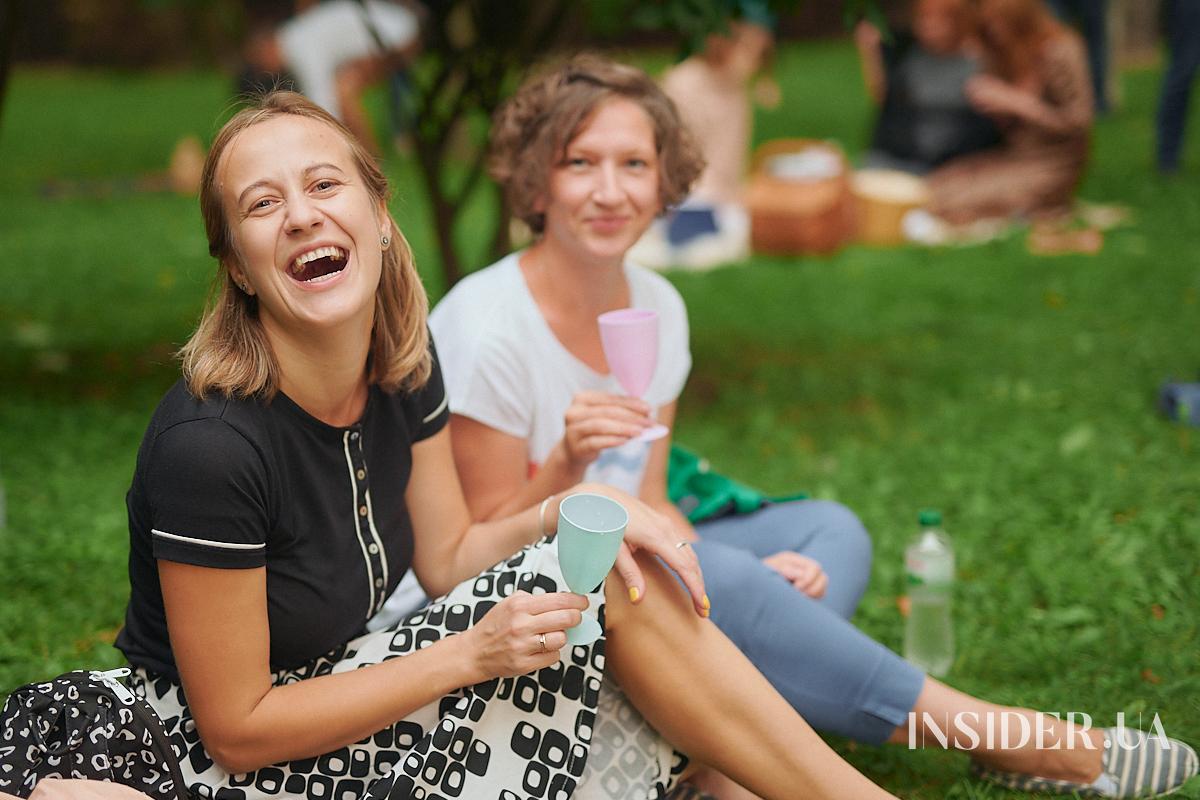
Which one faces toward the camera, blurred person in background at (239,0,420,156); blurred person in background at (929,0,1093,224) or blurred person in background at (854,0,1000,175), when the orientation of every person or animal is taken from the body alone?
blurred person in background at (854,0,1000,175)

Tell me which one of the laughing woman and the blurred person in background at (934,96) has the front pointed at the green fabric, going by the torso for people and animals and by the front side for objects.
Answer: the blurred person in background

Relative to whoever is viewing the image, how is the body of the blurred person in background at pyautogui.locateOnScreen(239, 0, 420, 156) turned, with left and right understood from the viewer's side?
facing to the left of the viewer

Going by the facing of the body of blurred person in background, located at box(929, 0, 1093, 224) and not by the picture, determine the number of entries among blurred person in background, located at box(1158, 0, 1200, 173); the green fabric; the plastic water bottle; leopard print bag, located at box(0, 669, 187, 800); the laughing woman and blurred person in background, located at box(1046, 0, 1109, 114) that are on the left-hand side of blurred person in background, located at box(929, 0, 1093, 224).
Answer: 4

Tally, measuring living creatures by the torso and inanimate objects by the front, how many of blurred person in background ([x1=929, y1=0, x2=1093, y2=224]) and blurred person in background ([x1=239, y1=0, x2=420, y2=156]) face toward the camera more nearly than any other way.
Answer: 0

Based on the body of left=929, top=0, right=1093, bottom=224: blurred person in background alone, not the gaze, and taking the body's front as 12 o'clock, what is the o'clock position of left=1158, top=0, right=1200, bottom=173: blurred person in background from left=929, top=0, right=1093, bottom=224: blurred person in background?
left=1158, top=0, right=1200, bottom=173: blurred person in background is roughly at 4 o'clock from left=929, top=0, right=1093, bottom=224: blurred person in background.

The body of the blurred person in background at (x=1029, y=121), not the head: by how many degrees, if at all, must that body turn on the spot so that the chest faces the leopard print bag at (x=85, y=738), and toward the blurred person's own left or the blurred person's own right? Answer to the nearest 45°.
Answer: approximately 90° to the blurred person's own left
